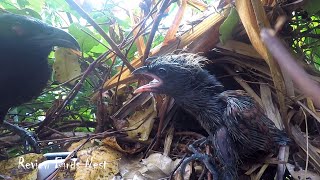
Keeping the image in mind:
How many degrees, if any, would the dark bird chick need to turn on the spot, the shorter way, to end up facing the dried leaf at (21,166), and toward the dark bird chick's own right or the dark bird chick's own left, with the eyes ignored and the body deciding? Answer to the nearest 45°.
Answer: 0° — it already faces it

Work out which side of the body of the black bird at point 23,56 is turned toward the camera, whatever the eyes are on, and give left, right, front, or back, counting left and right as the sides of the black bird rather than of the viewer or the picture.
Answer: right

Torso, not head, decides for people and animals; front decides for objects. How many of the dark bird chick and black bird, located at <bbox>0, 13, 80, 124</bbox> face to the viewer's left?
1

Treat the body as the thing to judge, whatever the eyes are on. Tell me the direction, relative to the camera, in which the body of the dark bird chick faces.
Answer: to the viewer's left

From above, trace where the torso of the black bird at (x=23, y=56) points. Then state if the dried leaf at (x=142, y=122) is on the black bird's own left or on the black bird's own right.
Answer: on the black bird's own left

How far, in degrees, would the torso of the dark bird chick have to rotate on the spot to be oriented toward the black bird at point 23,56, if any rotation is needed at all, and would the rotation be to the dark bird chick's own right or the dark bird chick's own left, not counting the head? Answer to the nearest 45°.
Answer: approximately 45° to the dark bird chick's own right
